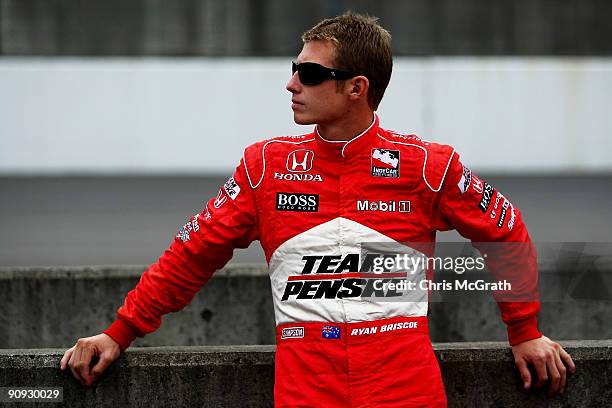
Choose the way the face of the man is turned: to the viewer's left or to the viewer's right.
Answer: to the viewer's left

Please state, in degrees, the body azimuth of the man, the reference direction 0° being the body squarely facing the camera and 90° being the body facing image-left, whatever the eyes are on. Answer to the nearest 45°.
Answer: approximately 0°

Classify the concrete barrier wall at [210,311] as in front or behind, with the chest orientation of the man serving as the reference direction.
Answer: behind
